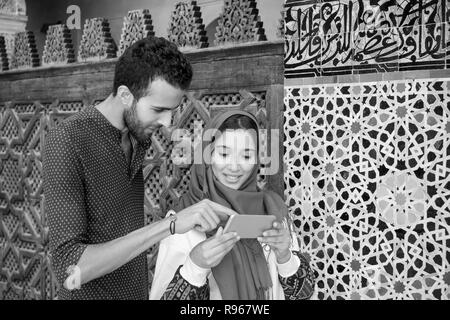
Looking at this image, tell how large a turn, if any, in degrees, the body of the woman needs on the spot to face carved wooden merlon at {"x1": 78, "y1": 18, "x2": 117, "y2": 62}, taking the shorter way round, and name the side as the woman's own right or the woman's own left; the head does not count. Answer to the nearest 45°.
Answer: approximately 135° to the woman's own right

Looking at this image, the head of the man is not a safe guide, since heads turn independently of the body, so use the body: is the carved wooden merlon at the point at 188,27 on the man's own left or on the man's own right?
on the man's own left

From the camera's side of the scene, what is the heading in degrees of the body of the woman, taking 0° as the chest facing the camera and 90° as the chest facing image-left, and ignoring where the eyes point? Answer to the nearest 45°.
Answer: approximately 0°

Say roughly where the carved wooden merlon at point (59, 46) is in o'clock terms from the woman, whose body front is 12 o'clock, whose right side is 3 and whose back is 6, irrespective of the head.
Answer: The carved wooden merlon is roughly at 5 o'clock from the woman.

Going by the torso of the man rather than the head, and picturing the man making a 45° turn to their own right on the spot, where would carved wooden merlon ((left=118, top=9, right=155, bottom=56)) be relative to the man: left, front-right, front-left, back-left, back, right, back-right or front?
back

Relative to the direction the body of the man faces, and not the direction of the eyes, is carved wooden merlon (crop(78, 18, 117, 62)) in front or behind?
behind

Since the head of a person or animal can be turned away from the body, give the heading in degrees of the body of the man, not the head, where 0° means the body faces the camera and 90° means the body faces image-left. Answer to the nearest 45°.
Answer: approximately 315°
